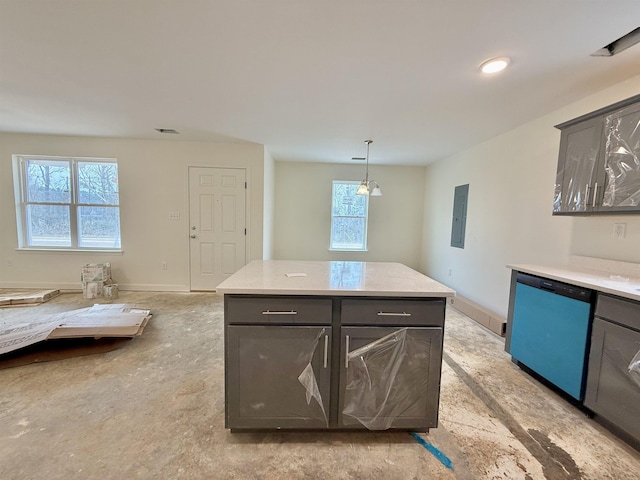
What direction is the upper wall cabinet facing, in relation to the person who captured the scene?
facing the viewer and to the left of the viewer

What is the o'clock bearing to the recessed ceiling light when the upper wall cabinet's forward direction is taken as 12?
The recessed ceiling light is roughly at 12 o'clock from the upper wall cabinet.

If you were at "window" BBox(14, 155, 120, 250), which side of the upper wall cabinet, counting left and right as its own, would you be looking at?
front

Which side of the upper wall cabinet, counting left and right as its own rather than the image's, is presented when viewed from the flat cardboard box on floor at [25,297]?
front

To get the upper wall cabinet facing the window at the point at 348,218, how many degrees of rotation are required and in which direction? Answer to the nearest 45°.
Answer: approximately 90° to its right
